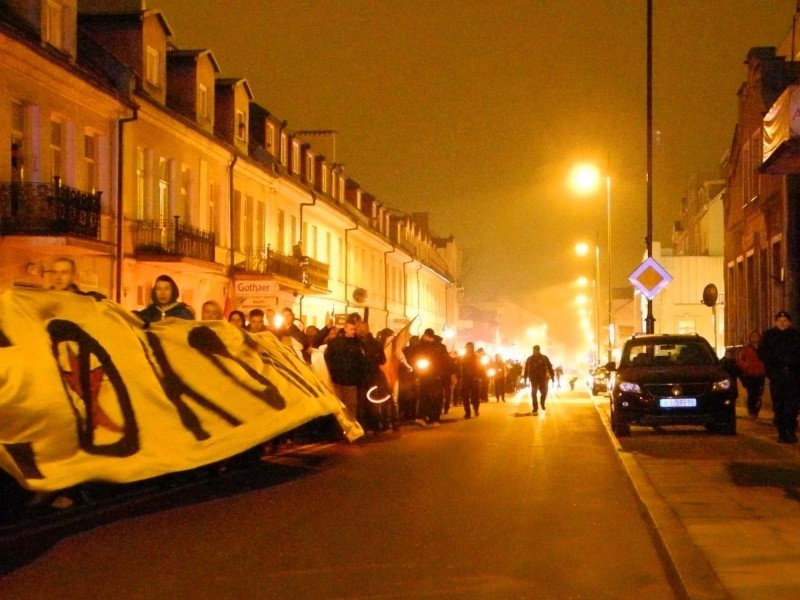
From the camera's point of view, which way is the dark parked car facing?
toward the camera

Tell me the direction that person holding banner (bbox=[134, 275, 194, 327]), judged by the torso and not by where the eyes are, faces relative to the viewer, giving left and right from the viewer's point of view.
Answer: facing the viewer

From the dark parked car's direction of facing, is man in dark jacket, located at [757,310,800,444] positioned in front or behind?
in front

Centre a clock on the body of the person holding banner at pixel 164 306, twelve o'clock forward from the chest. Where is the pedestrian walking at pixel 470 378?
The pedestrian walking is roughly at 7 o'clock from the person holding banner.

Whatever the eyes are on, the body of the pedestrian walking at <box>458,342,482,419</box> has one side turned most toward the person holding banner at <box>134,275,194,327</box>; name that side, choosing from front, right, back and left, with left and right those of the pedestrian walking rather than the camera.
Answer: front

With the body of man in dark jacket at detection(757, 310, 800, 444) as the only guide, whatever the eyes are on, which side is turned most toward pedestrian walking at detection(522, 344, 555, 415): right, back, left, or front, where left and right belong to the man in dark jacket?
back

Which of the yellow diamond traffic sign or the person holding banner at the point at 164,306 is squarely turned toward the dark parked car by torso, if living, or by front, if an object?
the yellow diamond traffic sign

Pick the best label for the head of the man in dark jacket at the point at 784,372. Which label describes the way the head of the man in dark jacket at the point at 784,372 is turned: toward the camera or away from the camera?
toward the camera

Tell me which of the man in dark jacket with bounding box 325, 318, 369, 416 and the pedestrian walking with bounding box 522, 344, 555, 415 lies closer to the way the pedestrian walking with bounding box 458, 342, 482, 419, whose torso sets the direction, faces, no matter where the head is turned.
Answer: the man in dark jacket

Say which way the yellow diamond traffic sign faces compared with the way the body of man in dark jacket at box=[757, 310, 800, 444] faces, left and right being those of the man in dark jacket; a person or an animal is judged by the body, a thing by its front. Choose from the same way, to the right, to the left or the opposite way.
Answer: the same way

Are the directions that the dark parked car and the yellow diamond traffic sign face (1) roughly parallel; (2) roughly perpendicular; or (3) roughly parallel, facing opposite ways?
roughly parallel

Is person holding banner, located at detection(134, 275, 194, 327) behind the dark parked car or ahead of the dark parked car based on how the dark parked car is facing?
ahead

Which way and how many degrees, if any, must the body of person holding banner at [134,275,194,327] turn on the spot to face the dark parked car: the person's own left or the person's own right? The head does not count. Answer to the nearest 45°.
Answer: approximately 135° to the person's own left

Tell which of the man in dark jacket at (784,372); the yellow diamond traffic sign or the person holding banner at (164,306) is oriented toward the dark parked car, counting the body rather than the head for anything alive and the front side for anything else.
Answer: the yellow diamond traffic sign
